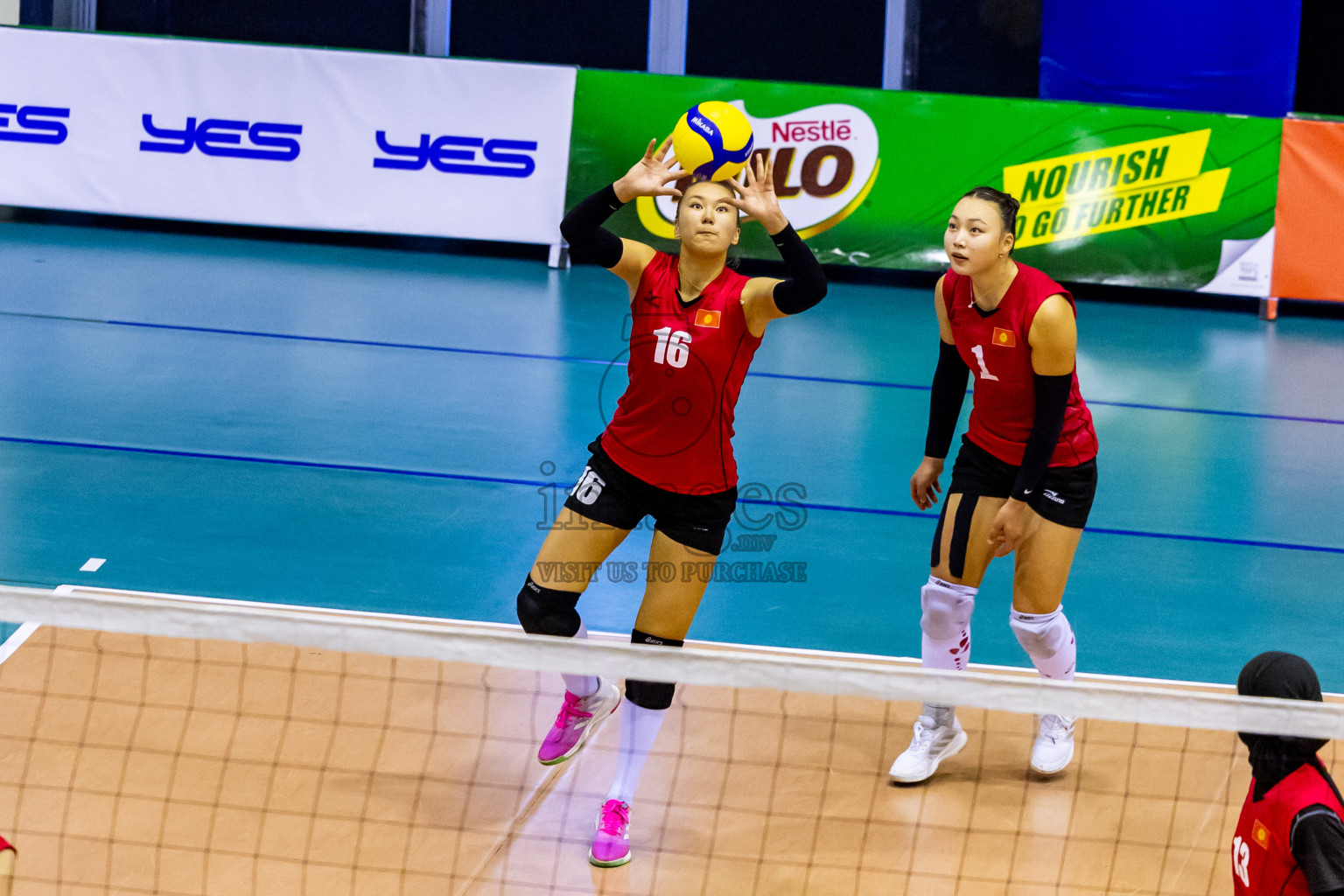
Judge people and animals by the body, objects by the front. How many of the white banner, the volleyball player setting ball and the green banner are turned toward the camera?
3

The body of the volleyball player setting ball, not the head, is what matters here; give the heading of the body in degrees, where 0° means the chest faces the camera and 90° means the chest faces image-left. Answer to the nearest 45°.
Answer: approximately 0°

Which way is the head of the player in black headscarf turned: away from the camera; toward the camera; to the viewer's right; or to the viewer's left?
away from the camera

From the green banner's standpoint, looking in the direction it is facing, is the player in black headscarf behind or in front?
in front

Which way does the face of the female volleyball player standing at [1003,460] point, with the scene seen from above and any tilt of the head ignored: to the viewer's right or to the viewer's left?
to the viewer's left

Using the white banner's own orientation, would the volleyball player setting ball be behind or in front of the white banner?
in front

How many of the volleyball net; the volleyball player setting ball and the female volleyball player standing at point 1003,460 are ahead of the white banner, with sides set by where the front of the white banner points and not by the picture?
3

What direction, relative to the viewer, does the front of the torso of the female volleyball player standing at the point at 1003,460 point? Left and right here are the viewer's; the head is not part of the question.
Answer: facing the viewer and to the left of the viewer
